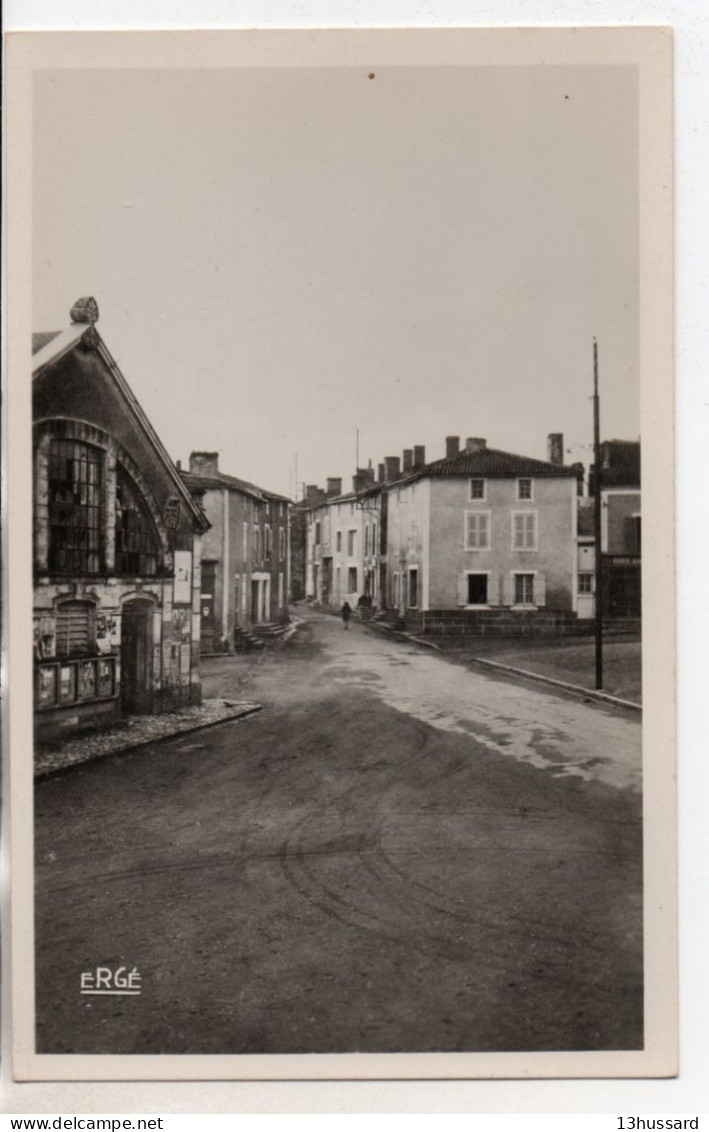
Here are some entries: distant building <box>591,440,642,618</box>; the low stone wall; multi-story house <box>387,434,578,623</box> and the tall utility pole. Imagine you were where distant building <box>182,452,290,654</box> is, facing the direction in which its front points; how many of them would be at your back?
0

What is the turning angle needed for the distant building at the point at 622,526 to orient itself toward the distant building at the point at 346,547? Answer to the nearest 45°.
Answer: approximately 90° to its right

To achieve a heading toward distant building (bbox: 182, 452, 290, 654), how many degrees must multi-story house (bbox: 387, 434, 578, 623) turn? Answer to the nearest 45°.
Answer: approximately 90° to its right

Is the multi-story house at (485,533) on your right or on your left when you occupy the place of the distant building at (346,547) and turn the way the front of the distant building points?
on your left

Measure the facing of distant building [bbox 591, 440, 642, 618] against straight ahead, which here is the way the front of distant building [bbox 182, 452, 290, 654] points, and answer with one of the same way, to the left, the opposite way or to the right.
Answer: to the right

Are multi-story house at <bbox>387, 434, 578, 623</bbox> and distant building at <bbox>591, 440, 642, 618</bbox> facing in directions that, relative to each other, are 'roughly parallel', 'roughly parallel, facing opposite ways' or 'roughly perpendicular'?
roughly parallel

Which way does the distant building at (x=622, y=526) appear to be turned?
toward the camera

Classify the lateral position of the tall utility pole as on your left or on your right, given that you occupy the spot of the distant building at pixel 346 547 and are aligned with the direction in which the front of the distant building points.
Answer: on your left

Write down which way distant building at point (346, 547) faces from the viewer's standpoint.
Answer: facing the viewer and to the left of the viewer

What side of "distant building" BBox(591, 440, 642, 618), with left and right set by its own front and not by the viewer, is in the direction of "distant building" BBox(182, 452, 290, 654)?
right

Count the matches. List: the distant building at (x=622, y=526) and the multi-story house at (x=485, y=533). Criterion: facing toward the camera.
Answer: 2

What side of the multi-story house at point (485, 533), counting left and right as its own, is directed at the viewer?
front
